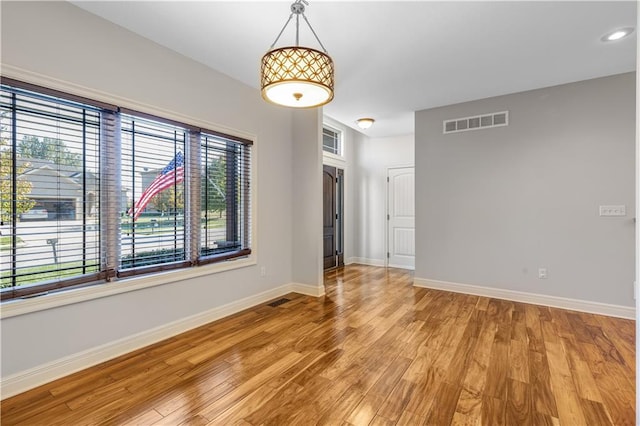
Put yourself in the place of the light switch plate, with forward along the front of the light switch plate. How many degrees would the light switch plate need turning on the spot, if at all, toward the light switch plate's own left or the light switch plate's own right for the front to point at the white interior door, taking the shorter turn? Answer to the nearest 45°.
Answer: approximately 90° to the light switch plate's own right

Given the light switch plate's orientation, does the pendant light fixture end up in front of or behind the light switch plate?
in front

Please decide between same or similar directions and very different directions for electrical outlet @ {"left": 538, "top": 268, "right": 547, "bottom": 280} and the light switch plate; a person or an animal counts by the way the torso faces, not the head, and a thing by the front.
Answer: same or similar directions

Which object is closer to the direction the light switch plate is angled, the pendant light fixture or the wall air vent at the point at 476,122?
the pendant light fixture

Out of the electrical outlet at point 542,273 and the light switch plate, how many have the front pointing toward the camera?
2

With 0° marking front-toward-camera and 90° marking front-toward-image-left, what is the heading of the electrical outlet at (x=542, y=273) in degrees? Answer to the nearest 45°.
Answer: approximately 0°

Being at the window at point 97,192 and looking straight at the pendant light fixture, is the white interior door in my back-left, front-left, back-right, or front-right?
front-left

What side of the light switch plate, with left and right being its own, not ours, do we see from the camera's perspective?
front
